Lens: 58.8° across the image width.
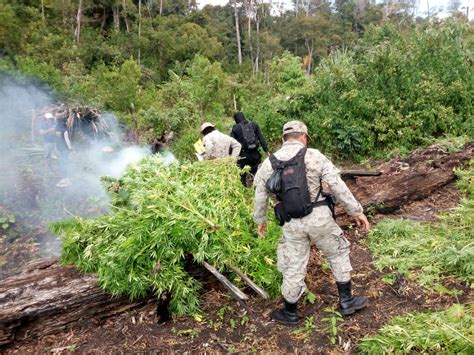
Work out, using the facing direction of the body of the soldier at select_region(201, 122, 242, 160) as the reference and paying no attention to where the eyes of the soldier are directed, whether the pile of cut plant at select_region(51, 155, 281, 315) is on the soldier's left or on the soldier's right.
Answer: on the soldier's left

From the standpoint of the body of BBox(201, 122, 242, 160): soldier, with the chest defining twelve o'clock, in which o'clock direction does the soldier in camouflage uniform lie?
The soldier in camouflage uniform is roughly at 7 o'clock from the soldier.

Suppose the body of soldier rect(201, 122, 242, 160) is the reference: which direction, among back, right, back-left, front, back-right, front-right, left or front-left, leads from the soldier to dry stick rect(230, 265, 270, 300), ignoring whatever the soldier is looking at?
back-left

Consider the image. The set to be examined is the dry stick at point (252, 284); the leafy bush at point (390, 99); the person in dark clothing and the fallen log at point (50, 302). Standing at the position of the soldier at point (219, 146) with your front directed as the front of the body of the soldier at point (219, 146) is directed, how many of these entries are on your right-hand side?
2

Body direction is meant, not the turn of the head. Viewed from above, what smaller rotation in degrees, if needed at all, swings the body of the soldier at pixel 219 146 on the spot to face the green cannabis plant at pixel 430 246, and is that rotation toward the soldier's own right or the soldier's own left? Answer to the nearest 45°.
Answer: approximately 180°

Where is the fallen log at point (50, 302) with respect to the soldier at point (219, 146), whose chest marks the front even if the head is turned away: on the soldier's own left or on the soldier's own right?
on the soldier's own left

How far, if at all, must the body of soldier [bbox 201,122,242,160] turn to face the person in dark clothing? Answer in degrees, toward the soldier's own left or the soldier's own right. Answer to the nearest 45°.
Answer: approximately 90° to the soldier's own right

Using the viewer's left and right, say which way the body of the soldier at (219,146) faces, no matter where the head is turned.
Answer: facing away from the viewer and to the left of the viewer

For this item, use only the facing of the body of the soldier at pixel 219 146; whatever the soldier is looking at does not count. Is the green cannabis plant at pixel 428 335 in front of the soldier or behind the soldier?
behind

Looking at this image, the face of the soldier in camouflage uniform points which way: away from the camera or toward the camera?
away from the camera
